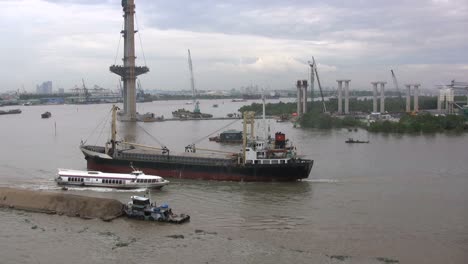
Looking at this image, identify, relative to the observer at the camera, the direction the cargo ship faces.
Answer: facing to the left of the viewer

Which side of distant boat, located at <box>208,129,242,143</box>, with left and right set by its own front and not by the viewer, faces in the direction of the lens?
left

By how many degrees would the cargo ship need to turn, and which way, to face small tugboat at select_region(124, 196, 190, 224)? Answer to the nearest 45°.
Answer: approximately 90° to its left

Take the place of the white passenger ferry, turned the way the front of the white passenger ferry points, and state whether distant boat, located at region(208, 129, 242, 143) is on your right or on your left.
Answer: on your left

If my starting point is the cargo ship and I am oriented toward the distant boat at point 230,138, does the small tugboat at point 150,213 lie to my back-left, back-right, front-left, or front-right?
back-left

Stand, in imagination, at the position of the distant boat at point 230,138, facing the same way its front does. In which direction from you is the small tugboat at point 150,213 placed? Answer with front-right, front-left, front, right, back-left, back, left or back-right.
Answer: left

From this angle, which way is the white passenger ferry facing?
to the viewer's right

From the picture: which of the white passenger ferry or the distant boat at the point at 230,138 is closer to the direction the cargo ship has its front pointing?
the white passenger ferry

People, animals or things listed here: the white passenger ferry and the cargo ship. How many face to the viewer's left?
1

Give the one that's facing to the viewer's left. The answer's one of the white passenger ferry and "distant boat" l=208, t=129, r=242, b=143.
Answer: the distant boat

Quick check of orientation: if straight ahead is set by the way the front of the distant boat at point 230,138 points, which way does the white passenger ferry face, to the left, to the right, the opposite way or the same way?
the opposite way

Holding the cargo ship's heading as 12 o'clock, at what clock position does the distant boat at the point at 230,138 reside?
The distant boat is roughly at 3 o'clock from the cargo ship.

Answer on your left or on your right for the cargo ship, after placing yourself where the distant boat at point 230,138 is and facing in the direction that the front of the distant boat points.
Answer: on your left
